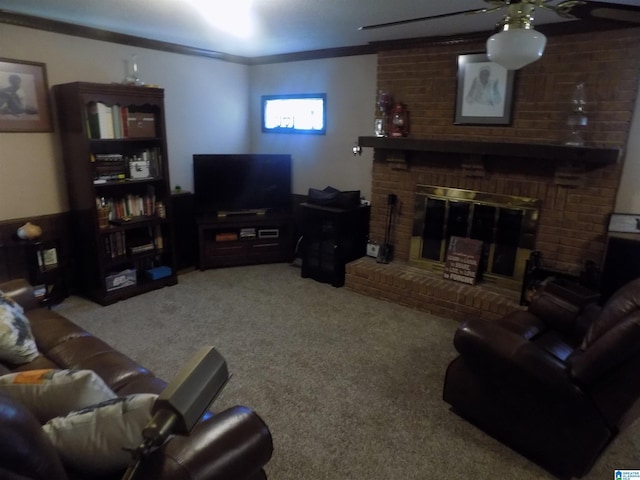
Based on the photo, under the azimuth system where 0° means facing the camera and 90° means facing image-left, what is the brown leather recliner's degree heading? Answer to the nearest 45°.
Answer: approximately 135°

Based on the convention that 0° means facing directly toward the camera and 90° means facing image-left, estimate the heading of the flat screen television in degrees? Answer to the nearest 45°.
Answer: approximately 0°

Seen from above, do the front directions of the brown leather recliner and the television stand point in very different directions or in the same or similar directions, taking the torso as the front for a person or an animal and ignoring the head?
very different directions

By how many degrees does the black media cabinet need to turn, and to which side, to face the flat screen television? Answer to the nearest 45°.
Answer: approximately 90° to its right

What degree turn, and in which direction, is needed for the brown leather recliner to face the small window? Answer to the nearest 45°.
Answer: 0° — it already faces it

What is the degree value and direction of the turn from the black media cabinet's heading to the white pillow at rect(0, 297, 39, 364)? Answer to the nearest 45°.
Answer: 0° — it already faces it

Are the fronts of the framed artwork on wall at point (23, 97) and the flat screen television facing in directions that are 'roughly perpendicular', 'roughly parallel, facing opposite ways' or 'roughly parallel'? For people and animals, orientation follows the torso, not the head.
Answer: roughly perpendicular
